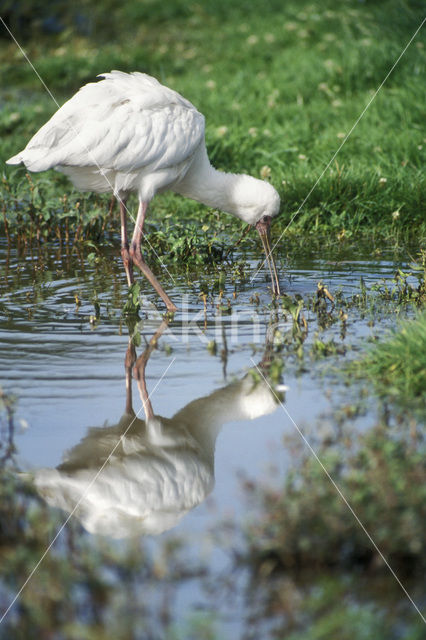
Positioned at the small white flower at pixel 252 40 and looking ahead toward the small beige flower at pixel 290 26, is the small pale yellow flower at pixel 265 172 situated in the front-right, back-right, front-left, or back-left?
back-right

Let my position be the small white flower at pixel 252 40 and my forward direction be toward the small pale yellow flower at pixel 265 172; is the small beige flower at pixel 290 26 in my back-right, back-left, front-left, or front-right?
back-left

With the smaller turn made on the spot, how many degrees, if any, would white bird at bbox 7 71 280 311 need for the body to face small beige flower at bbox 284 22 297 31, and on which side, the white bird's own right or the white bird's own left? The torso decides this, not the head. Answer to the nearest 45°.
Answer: approximately 90° to the white bird's own left

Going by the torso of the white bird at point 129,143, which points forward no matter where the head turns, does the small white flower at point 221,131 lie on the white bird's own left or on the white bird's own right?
on the white bird's own left

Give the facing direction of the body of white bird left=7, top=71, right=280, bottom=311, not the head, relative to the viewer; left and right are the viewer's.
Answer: facing to the right of the viewer

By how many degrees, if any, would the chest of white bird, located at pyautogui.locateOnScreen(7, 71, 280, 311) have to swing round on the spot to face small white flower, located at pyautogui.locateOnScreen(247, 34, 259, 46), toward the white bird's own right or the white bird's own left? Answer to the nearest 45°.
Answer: approximately 90° to the white bird's own left
